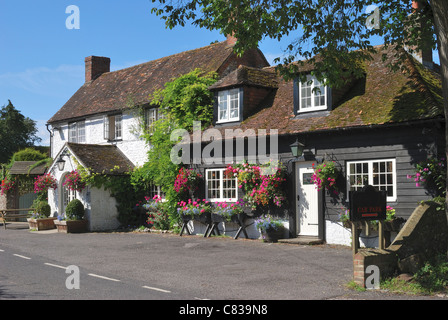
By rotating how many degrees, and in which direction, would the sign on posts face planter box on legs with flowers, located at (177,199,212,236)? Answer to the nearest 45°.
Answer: approximately 135° to its right

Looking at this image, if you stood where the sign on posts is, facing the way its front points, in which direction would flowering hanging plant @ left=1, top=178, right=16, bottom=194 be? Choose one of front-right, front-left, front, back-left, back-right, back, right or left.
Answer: back-right

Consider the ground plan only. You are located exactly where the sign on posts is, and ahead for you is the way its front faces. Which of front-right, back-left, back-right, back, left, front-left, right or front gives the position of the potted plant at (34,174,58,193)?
back-right

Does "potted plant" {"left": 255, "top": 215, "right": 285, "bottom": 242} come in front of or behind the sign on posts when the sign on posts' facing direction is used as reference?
behind

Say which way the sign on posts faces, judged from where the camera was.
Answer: facing the viewer

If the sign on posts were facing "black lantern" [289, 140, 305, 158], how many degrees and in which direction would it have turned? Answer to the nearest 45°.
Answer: approximately 180°

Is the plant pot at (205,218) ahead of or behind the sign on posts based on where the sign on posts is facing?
behind

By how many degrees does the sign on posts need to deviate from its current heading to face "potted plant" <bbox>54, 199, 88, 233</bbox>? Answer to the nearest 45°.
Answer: approximately 135° to its right

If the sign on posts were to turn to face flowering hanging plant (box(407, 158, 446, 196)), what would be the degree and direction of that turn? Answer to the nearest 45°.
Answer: approximately 180°

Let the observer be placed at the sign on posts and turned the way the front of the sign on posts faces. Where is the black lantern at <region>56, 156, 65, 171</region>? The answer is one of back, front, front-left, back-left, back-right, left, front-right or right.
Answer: back-right

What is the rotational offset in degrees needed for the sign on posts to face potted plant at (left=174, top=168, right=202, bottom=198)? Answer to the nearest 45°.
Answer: approximately 135° to its right
